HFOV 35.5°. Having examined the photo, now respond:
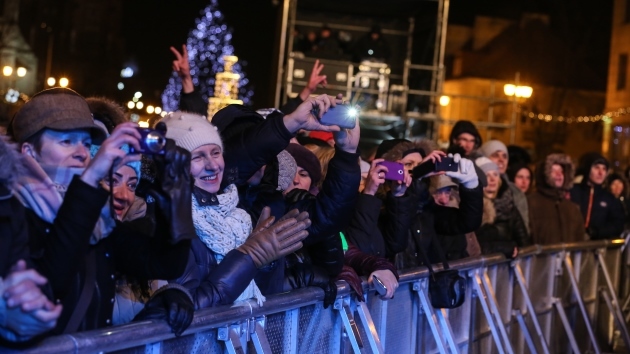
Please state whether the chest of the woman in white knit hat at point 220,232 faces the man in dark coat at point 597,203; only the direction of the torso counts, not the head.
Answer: no

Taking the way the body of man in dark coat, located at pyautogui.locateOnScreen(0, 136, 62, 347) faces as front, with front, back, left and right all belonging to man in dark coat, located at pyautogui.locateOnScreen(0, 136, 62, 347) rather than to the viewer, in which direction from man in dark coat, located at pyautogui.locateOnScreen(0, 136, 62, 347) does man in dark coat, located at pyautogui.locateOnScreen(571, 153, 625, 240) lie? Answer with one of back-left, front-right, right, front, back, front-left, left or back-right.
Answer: left

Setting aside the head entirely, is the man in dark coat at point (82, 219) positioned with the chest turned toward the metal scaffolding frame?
no

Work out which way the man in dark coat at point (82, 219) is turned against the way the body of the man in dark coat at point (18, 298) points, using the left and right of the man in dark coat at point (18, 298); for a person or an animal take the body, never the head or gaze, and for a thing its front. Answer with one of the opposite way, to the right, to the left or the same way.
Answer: the same way

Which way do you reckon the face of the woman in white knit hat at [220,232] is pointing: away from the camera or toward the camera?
toward the camera

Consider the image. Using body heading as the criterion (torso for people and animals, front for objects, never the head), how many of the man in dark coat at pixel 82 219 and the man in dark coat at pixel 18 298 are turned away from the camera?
0

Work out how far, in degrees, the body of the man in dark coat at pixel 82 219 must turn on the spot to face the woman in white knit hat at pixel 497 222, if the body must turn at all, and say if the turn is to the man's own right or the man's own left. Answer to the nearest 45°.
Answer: approximately 90° to the man's own left

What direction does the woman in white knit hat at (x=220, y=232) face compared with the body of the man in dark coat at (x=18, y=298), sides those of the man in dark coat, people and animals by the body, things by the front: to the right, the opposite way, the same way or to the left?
the same way

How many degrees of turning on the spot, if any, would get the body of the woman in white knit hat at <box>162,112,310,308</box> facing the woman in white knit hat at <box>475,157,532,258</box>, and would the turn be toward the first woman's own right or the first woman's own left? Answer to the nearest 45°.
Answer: approximately 90° to the first woman's own left

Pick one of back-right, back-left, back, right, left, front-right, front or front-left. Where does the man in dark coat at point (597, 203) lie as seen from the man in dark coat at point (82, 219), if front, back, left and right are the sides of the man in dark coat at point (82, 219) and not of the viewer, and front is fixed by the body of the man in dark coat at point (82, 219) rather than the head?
left

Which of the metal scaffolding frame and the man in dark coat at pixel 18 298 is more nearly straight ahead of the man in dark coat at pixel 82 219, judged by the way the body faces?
the man in dark coat

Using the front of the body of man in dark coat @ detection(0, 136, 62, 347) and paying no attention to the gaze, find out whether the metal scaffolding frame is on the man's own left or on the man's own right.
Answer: on the man's own left

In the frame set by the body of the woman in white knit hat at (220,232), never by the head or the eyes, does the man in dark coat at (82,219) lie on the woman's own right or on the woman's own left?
on the woman's own right

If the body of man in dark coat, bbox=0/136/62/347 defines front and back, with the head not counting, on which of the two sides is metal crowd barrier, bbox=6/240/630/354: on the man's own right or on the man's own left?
on the man's own left

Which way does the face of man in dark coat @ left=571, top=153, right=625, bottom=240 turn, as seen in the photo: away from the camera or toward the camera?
toward the camera

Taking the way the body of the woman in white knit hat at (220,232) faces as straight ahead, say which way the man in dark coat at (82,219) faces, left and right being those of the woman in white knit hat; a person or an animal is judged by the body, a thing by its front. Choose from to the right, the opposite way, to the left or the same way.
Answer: the same way
